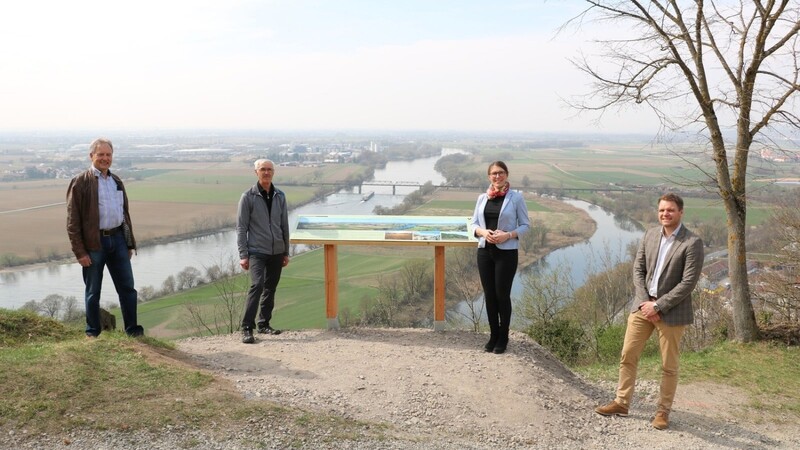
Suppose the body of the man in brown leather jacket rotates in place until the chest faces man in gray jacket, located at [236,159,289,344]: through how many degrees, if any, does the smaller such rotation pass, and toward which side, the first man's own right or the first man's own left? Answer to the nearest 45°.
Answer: approximately 45° to the first man's own left

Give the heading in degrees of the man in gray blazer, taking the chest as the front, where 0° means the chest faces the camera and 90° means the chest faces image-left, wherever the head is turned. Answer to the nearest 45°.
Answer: approximately 45°

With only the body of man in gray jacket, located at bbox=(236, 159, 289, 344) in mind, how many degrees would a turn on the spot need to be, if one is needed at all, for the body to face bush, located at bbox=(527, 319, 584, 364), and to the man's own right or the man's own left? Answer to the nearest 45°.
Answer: approximately 90° to the man's own left

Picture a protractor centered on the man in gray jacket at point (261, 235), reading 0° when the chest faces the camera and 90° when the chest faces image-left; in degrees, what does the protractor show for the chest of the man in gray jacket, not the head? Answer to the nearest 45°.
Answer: approximately 315°
